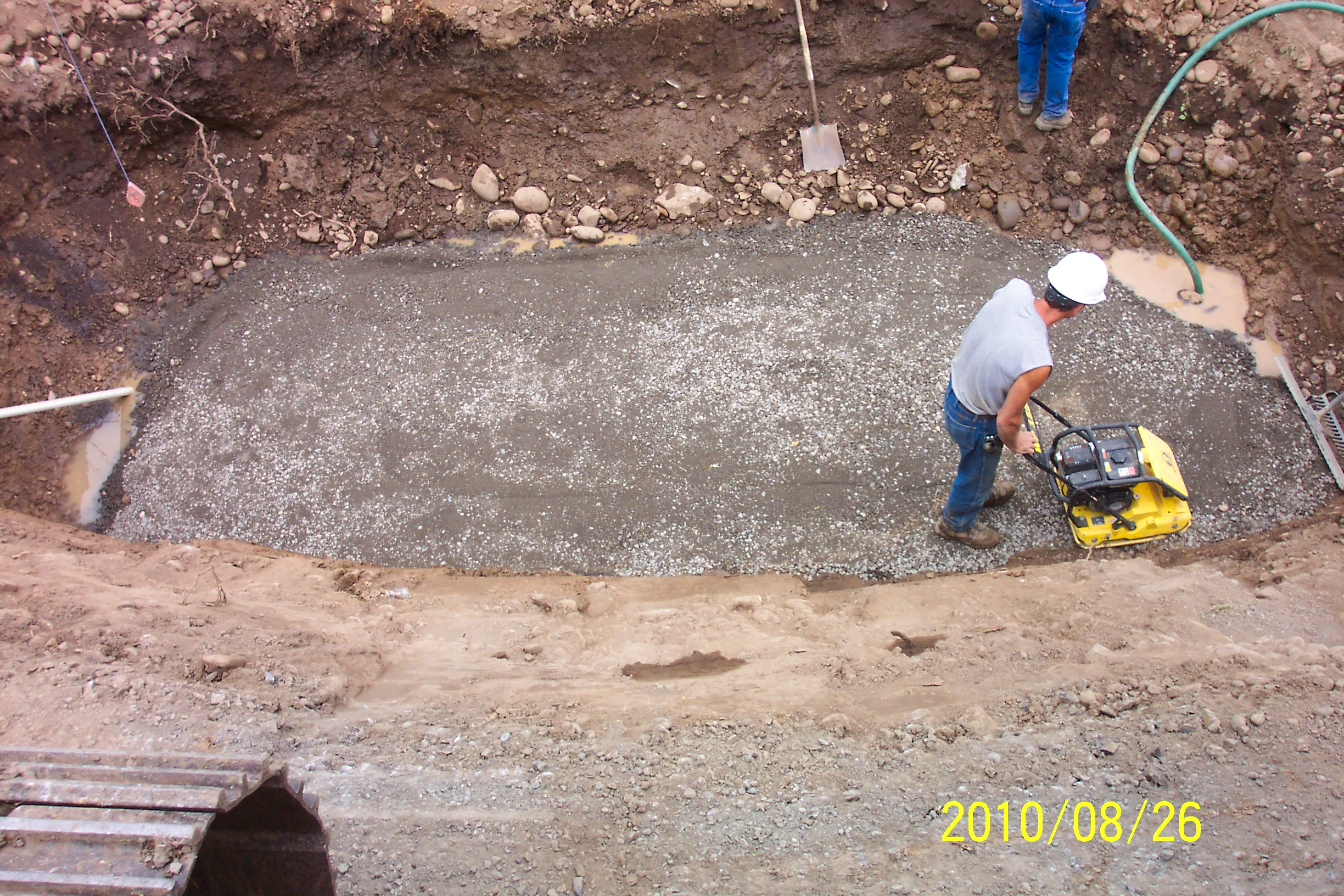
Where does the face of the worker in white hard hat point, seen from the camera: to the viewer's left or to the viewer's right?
to the viewer's right

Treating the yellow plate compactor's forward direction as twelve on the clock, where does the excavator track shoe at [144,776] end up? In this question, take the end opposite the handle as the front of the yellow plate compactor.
The excavator track shoe is roughly at 4 o'clock from the yellow plate compactor.

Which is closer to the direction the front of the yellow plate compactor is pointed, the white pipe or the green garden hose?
the green garden hose

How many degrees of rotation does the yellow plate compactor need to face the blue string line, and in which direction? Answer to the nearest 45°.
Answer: approximately 180°

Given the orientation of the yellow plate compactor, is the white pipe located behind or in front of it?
behind

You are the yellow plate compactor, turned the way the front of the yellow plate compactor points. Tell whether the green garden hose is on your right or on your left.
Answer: on your left

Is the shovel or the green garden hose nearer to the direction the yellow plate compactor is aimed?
the green garden hose

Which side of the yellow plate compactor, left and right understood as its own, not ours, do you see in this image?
right
